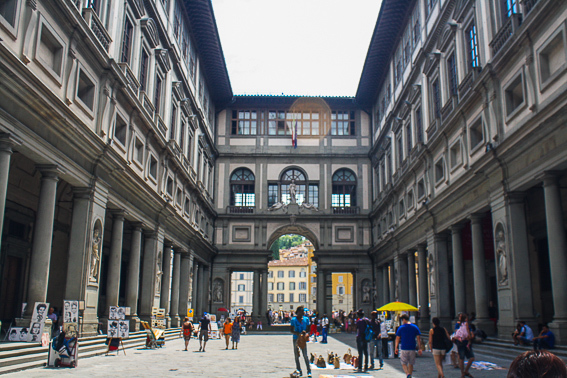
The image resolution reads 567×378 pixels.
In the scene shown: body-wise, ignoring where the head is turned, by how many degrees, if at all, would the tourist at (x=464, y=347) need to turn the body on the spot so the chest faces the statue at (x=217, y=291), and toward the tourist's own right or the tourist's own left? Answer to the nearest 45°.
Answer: approximately 45° to the tourist's own left

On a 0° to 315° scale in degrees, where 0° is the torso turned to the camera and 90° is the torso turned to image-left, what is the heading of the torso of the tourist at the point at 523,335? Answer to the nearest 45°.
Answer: approximately 90°

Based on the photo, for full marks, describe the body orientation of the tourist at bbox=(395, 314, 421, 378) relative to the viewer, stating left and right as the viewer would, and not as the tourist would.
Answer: facing away from the viewer

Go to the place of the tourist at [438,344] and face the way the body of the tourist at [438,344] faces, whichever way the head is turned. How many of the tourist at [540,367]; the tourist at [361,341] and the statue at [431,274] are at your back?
1

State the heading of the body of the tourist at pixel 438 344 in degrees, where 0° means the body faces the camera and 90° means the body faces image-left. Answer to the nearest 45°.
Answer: approximately 180°

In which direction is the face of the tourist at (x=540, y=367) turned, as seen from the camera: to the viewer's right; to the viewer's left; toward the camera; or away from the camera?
away from the camera
